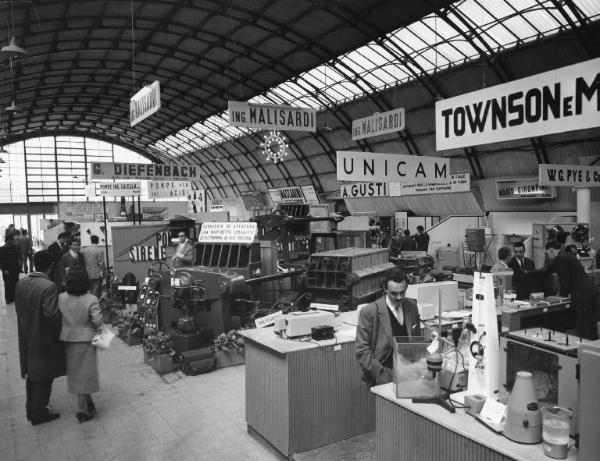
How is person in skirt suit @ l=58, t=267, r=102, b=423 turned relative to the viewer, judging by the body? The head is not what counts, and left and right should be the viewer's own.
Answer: facing away from the viewer

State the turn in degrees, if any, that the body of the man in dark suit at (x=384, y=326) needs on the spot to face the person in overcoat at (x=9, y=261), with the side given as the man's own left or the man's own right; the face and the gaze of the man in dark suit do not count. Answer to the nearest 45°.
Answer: approximately 180°

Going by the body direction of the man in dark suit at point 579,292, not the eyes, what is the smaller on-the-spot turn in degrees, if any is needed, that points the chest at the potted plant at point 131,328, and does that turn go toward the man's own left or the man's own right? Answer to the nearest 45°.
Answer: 0° — they already face it

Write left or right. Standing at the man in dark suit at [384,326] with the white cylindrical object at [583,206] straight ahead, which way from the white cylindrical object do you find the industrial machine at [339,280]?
left

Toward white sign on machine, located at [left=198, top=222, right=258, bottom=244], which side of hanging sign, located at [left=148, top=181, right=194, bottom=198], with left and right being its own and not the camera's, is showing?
front

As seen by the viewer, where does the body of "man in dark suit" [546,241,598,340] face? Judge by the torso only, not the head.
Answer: to the viewer's left

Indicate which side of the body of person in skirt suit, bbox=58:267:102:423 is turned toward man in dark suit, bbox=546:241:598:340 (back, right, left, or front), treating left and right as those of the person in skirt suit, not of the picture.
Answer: right

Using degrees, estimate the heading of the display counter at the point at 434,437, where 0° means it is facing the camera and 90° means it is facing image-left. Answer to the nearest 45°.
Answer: approximately 45°

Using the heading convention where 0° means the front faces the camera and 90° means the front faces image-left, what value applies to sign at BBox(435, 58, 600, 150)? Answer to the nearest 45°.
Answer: approximately 45°

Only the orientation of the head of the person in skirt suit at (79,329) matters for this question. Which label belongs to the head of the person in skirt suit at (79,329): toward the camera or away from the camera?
away from the camera

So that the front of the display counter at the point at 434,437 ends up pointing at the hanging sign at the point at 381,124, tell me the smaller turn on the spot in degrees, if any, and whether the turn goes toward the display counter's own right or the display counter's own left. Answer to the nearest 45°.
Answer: approximately 135° to the display counter's own right

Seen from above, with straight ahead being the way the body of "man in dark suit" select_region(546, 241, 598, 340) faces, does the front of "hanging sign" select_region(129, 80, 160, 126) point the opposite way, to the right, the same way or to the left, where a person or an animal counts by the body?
to the left

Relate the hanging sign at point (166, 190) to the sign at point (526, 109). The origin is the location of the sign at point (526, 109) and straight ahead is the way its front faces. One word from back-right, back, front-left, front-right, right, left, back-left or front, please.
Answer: right

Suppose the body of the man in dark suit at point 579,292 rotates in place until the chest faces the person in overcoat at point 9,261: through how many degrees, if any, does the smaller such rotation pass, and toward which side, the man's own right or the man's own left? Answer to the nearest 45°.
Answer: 0° — they already face them
